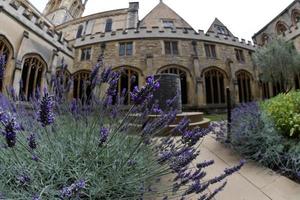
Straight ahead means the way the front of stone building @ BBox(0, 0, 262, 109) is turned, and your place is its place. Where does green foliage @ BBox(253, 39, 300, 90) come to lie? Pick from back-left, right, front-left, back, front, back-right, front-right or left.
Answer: left

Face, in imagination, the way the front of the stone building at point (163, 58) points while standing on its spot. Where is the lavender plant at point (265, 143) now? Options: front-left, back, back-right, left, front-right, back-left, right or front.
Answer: front

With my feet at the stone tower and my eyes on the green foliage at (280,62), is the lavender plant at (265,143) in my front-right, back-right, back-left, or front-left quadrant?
front-right

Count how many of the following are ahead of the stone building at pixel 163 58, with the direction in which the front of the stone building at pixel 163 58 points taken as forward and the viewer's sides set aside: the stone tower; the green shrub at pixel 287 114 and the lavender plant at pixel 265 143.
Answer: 2

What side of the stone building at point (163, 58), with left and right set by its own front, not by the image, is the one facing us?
front

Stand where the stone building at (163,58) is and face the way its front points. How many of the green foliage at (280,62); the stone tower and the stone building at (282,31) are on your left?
2

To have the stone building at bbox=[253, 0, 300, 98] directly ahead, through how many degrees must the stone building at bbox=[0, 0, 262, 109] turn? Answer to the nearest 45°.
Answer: approximately 90° to its left

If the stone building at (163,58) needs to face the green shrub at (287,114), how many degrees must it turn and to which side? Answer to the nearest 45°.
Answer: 0° — it already faces it

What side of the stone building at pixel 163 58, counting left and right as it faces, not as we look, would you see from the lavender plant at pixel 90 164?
front

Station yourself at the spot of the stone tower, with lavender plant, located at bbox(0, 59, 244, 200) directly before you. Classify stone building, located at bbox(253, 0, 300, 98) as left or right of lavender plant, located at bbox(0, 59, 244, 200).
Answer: left

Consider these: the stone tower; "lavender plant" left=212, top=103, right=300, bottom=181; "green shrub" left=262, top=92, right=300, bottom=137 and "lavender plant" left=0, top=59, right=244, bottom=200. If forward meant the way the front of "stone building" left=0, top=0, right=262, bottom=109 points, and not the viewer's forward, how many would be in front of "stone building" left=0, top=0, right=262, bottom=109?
3

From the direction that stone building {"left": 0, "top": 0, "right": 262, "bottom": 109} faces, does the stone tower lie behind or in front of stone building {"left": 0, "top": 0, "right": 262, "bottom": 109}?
behind
